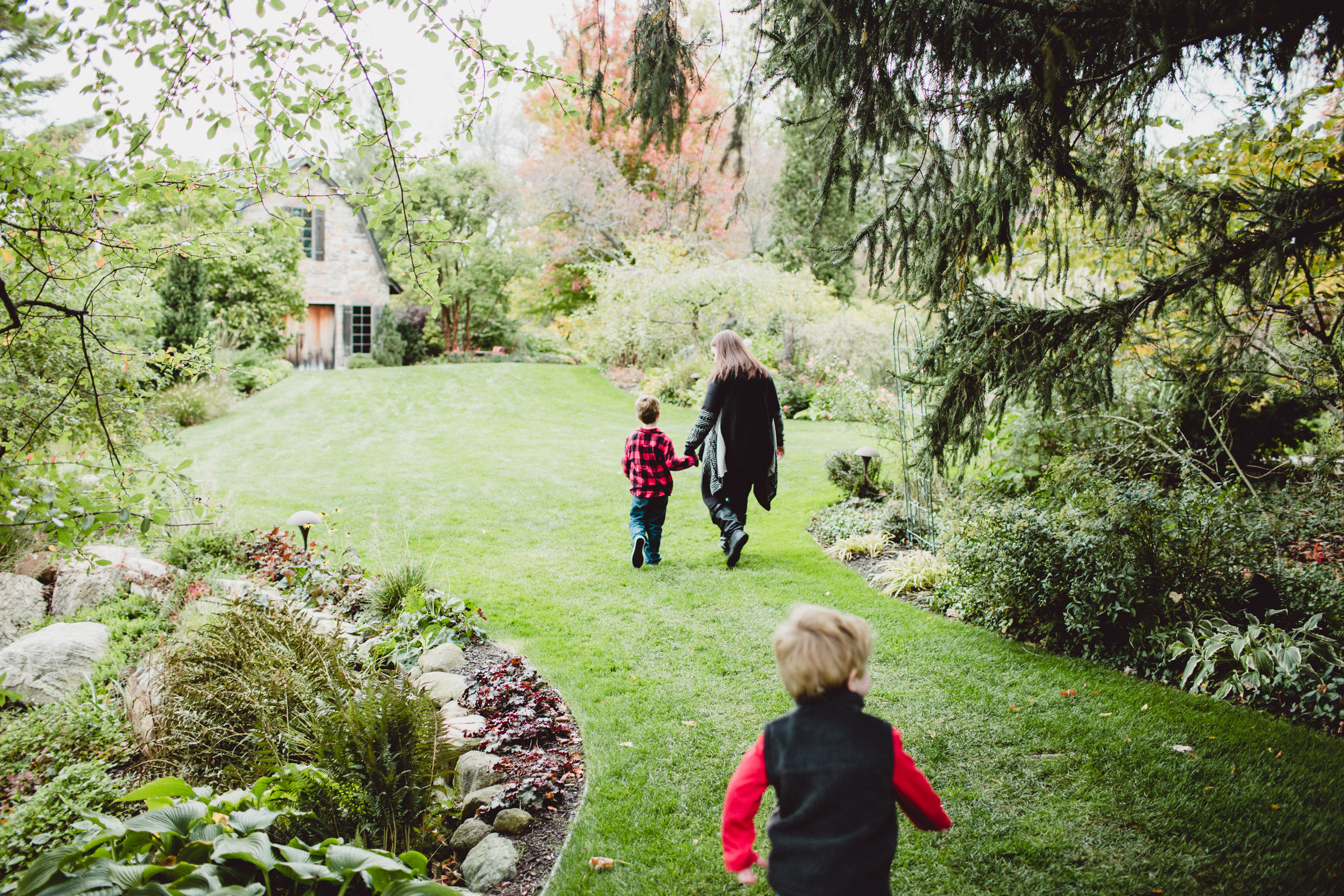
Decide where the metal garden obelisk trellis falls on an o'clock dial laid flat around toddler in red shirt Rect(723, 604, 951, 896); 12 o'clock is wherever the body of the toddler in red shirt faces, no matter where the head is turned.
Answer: The metal garden obelisk trellis is roughly at 12 o'clock from the toddler in red shirt.

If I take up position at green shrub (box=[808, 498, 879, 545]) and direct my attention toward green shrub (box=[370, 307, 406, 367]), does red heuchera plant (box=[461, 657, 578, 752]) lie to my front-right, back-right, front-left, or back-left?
back-left

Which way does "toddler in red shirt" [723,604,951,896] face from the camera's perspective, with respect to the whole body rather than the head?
away from the camera

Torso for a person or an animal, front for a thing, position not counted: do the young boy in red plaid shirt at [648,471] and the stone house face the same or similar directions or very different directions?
very different directions

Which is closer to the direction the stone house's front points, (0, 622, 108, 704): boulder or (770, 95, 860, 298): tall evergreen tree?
the boulder

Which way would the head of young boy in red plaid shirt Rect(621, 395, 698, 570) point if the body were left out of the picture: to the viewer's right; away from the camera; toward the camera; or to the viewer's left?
away from the camera

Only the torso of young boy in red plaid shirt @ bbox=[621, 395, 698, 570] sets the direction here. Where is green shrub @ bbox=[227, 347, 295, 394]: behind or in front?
in front

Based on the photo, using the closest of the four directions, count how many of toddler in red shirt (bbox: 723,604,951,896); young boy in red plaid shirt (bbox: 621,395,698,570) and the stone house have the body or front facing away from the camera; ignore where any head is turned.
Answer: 2

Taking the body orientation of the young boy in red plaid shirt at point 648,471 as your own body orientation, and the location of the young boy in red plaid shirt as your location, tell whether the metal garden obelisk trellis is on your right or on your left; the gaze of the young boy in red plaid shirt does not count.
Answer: on your right

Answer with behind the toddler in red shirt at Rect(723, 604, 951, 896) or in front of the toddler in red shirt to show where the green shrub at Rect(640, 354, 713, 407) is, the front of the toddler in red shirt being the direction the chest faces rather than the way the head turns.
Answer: in front

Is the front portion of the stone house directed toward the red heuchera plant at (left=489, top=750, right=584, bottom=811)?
yes

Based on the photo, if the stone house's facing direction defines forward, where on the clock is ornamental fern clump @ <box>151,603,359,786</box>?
The ornamental fern clump is roughly at 12 o'clock from the stone house.

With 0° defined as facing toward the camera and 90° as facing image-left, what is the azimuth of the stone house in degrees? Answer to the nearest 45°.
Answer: approximately 0°

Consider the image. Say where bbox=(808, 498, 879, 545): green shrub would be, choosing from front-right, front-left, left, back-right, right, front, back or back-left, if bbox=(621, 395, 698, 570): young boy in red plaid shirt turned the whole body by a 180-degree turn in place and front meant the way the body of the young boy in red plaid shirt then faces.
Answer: back-left

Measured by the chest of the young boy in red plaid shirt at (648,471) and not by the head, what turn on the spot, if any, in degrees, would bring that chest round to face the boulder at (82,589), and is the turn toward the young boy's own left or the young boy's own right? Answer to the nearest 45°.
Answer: approximately 90° to the young boy's own left

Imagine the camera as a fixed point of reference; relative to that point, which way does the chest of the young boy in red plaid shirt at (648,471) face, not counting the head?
away from the camera

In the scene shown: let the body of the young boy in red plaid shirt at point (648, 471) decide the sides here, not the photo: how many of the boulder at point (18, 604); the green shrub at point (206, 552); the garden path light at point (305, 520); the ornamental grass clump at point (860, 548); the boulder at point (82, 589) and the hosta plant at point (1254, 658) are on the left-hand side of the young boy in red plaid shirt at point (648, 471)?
4

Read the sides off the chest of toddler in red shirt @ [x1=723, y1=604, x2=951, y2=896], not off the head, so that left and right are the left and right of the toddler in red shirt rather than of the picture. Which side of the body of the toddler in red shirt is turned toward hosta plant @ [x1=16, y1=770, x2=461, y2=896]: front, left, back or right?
left

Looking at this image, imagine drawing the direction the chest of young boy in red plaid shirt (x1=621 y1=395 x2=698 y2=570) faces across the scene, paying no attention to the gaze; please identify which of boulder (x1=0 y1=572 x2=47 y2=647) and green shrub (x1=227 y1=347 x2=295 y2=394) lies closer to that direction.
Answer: the green shrub
